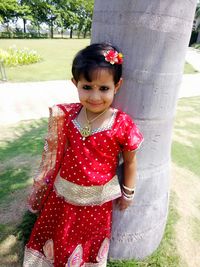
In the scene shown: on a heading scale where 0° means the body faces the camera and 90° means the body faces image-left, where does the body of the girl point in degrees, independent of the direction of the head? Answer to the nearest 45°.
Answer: approximately 0°

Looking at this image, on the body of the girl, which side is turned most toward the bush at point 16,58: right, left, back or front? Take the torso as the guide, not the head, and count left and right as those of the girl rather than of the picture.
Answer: back

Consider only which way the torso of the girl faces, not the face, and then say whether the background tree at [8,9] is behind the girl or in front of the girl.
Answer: behind
